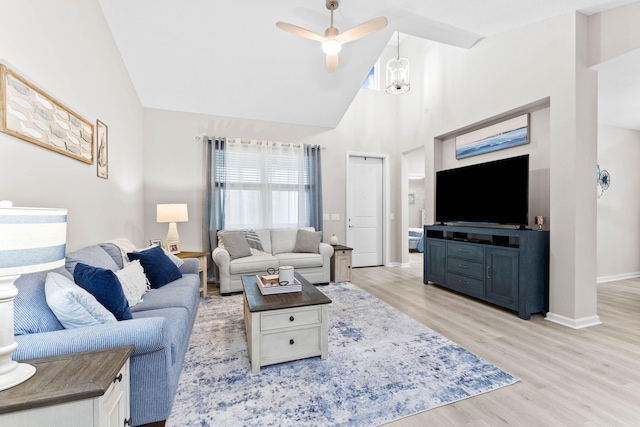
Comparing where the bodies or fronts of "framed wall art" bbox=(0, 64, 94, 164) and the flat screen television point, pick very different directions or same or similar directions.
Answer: very different directions

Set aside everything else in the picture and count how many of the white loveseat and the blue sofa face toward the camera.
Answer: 1

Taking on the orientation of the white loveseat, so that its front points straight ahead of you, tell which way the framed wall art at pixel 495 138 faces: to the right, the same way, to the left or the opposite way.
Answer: to the right

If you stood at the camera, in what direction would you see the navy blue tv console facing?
facing the viewer and to the left of the viewer

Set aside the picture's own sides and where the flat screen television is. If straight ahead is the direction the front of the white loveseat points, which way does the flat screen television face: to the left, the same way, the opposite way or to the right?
to the right

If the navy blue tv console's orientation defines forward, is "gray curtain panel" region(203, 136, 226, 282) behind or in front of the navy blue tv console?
in front

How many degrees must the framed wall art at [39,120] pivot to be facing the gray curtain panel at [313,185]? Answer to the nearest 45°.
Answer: approximately 45° to its left

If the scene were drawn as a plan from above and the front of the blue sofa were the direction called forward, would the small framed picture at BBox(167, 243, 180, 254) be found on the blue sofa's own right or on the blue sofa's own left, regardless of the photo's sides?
on the blue sofa's own left

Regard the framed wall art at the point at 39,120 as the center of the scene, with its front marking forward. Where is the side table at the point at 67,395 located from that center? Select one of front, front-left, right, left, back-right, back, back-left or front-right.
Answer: front-right

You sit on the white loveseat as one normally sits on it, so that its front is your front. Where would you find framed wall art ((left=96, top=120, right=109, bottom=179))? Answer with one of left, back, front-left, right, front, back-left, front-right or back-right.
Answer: front-right

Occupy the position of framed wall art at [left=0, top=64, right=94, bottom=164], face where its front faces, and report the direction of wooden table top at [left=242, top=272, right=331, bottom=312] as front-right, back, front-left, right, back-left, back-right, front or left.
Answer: front

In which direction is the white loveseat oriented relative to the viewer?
toward the camera

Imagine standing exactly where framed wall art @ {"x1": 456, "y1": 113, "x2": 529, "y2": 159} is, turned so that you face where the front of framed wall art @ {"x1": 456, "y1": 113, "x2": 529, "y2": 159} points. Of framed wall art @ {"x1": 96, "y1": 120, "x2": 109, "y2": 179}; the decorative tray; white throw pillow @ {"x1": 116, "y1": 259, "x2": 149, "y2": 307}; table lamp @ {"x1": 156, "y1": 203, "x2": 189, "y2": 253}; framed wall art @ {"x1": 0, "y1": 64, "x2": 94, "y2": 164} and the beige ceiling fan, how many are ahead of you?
6
